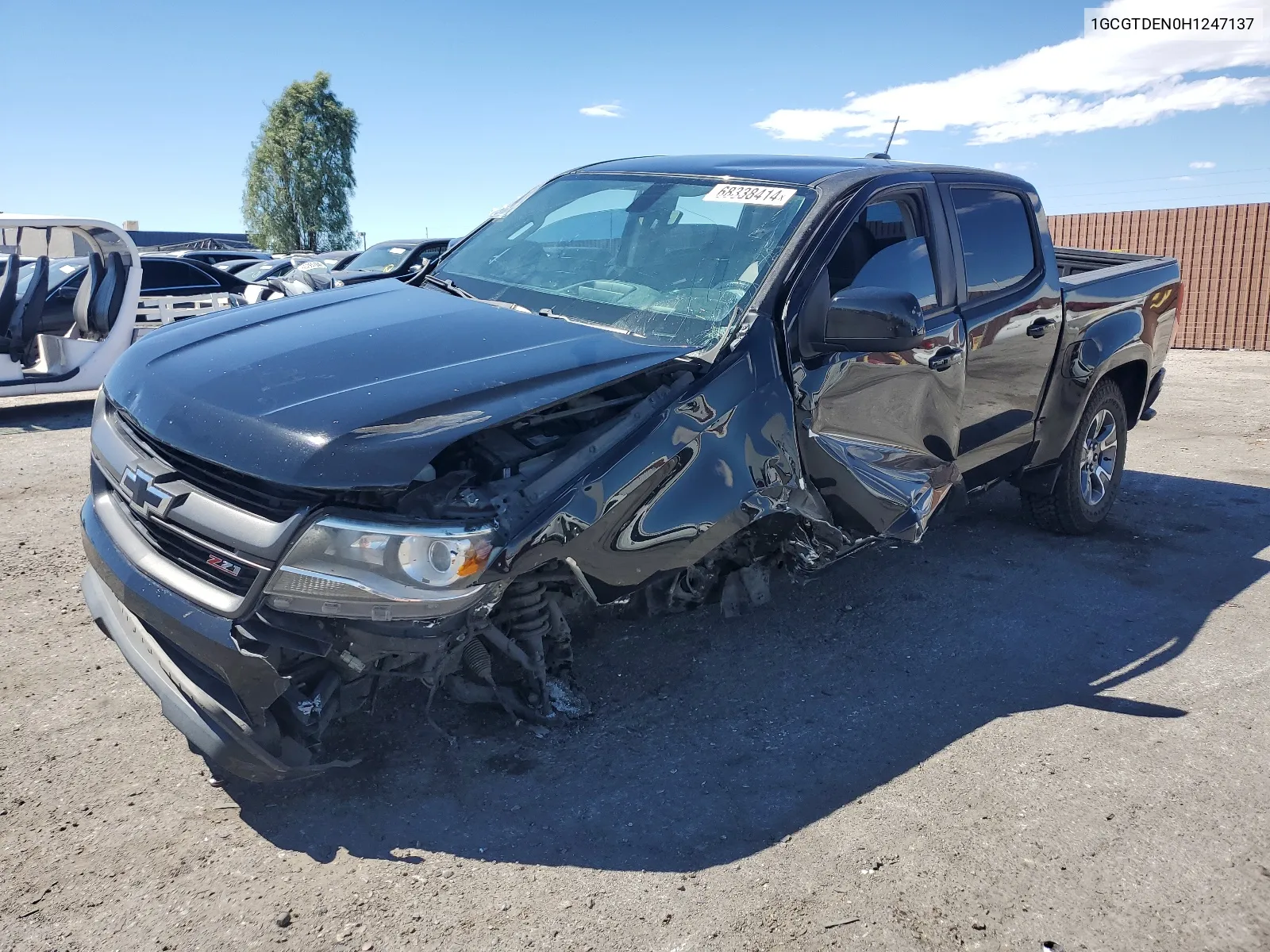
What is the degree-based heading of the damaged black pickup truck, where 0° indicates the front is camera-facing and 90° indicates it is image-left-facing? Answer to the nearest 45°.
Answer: approximately 45°

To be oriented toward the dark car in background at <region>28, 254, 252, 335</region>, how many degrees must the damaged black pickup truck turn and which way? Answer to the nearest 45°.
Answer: approximately 90° to its right
